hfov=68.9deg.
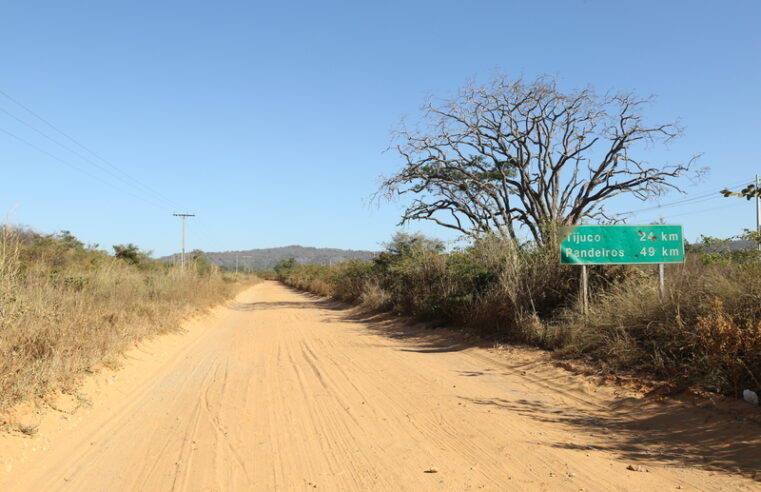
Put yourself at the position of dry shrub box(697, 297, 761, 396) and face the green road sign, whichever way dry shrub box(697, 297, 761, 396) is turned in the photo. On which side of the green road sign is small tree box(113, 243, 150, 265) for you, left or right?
left

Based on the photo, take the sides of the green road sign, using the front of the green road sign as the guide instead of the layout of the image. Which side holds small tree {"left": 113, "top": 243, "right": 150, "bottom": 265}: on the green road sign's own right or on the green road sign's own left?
on the green road sign's own right

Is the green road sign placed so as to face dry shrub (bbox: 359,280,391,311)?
no

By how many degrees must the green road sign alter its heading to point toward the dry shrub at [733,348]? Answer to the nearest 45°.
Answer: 0° — it already faces it

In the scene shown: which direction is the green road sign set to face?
toward the camera

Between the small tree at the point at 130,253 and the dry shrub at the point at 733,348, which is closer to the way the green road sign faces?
the dry shrub
